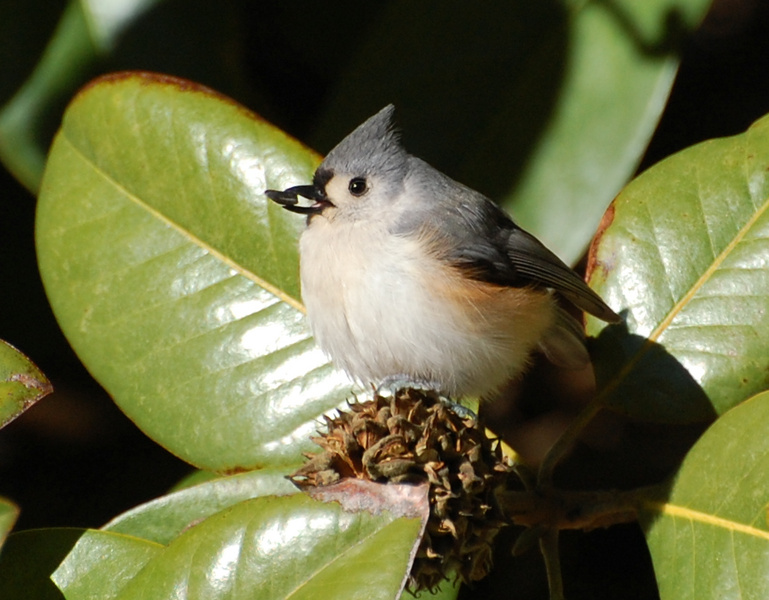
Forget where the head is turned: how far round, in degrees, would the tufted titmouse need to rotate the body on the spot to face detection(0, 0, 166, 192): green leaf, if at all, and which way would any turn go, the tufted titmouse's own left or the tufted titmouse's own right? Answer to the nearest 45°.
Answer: approximately 45° to the tufted titmouse's own right

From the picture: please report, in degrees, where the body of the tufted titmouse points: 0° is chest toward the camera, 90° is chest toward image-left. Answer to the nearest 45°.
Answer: approximately 90°

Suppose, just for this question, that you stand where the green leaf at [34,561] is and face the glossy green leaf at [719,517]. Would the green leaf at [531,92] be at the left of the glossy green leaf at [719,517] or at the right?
left
